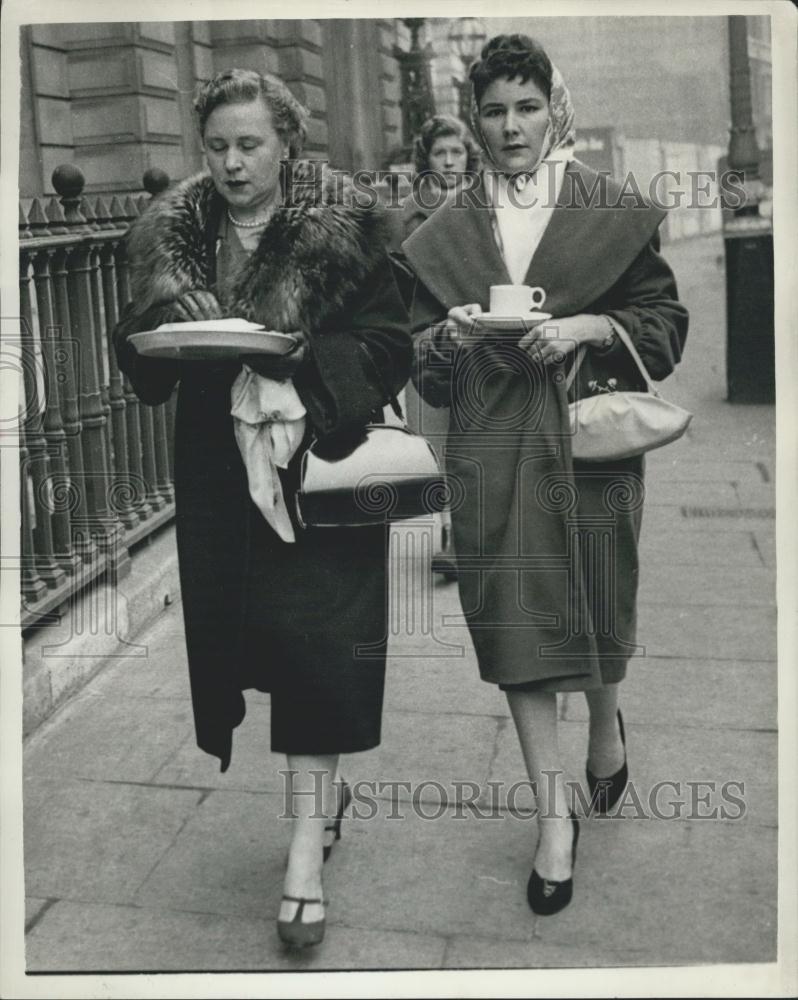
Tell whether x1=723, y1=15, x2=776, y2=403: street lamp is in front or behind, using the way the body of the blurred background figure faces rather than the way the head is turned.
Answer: behind

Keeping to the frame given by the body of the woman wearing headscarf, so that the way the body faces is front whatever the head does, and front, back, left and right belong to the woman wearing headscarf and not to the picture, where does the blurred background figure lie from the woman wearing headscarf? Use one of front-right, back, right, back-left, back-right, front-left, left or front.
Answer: back

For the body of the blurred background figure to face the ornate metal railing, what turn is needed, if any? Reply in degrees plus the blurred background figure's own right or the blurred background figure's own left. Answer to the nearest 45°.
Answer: approximately 45° to the blurred background figure's own right

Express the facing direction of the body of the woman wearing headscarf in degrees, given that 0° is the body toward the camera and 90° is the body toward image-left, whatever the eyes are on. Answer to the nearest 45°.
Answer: approximately 0°

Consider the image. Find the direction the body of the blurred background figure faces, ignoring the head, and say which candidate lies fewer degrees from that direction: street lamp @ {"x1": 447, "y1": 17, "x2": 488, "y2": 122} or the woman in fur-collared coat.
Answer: the woman in fur-collared coat

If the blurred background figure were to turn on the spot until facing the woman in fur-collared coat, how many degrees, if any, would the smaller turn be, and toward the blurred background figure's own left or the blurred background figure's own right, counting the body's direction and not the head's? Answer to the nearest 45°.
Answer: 0° — they already face them

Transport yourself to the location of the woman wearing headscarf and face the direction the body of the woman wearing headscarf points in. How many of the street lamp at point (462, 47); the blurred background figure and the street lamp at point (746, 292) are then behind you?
3

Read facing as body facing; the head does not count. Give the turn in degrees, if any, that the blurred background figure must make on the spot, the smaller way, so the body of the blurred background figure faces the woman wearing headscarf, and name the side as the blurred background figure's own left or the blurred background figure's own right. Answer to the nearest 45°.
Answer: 0° — they already face them

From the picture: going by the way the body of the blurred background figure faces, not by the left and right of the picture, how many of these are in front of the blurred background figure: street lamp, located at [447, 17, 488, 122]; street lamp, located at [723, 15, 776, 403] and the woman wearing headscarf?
1

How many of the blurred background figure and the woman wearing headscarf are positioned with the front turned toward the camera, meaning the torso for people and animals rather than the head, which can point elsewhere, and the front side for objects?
2

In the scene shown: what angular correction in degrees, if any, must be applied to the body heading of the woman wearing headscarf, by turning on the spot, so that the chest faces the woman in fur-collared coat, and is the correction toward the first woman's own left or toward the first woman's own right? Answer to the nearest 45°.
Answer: approximately 90° to the first woman's own right

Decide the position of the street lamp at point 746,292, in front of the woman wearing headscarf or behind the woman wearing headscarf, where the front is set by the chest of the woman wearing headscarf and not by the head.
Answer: behind
